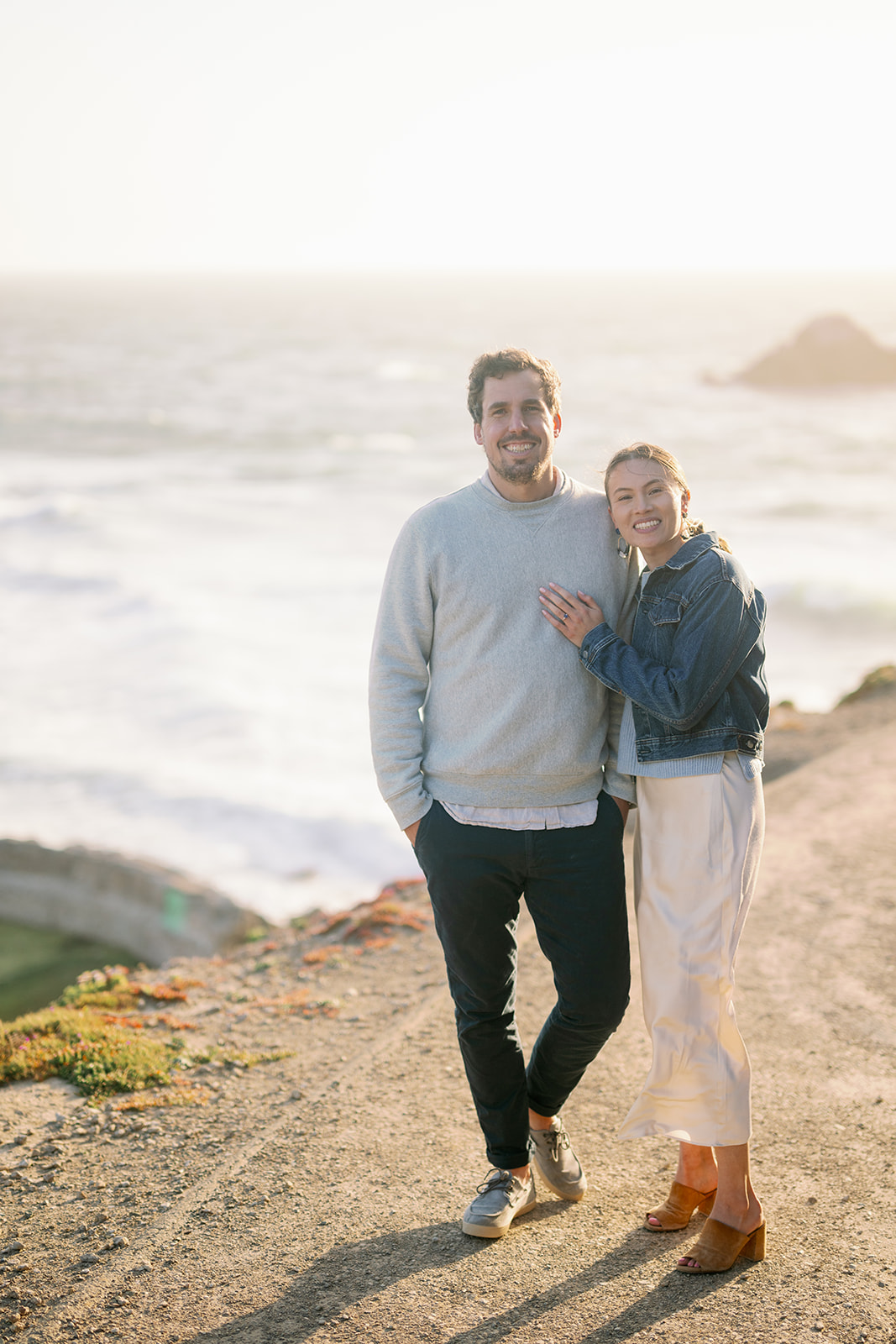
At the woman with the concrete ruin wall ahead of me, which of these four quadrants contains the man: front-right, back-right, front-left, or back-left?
front-left

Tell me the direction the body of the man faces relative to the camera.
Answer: toward the camera

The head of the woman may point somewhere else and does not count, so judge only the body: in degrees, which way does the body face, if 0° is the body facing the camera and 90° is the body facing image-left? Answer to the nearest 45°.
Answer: approximately 45°

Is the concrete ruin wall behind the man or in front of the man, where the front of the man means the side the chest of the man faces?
behind

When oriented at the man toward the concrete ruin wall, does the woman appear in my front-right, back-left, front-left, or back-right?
back-right

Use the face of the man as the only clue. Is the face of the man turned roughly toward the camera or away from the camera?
toward the camera
